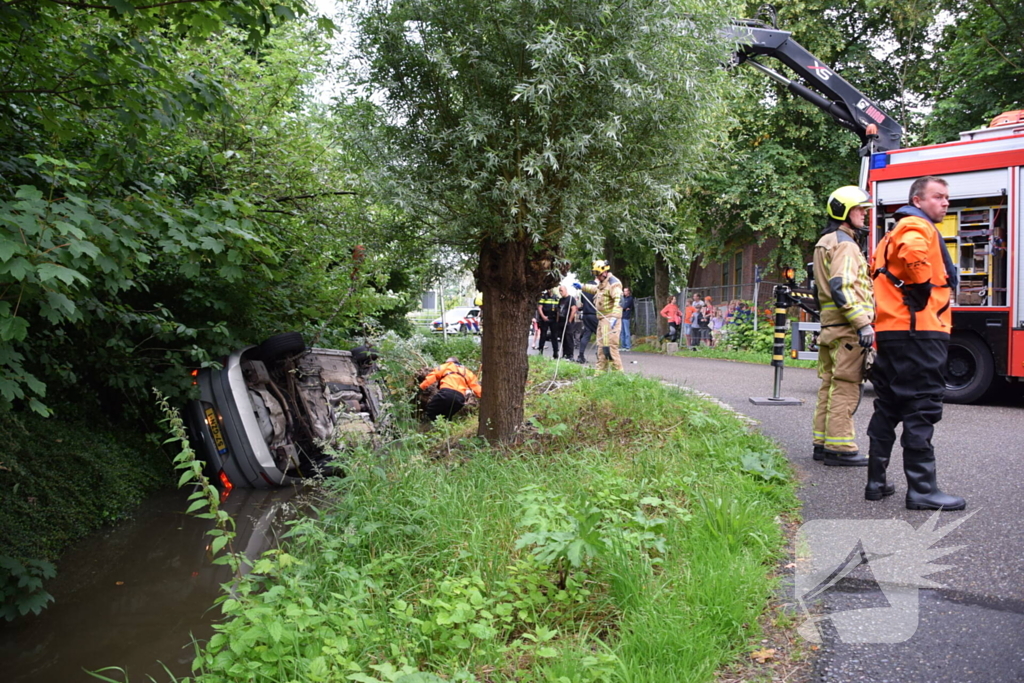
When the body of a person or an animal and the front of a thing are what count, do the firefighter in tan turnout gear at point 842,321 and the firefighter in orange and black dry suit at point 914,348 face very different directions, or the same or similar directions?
same or similar directions

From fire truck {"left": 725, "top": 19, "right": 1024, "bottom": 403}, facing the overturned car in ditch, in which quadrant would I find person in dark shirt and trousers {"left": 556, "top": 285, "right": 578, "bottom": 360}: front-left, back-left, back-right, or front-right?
front-right

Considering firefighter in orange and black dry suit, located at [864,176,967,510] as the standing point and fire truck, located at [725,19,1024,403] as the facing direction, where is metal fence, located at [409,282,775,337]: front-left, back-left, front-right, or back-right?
front-left

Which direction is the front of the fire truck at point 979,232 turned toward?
to the viewer's right

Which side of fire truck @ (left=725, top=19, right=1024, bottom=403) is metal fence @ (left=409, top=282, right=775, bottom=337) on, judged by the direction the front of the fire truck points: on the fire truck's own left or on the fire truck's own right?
on the fire truck's own left

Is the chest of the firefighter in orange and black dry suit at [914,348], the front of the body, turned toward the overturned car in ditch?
no

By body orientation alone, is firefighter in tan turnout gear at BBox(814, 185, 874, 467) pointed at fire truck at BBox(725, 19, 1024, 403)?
no
